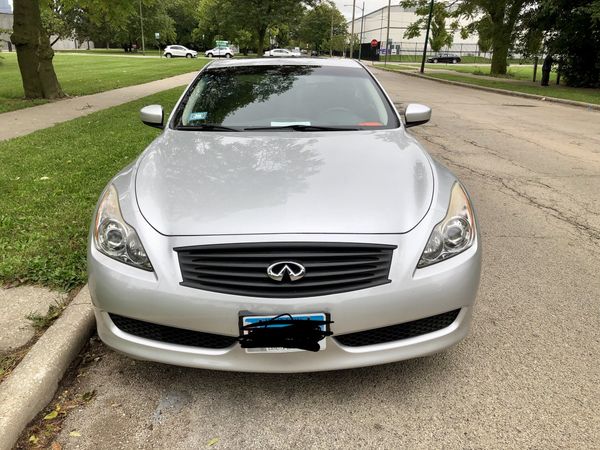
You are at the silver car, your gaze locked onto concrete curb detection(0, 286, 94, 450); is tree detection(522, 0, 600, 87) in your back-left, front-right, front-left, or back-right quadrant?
back-right

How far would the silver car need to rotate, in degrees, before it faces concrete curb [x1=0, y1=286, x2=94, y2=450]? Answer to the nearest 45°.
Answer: approximately 90° to its right

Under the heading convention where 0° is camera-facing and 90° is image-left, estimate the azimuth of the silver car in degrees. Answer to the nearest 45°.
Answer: approximately 0°

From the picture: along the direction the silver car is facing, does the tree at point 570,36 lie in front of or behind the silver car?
behind

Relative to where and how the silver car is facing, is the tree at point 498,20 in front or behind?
behind
